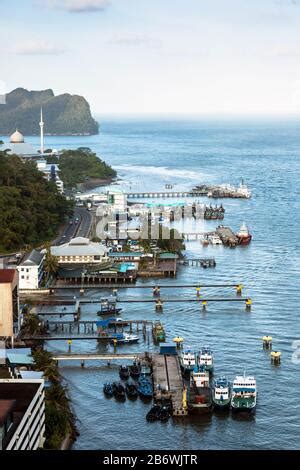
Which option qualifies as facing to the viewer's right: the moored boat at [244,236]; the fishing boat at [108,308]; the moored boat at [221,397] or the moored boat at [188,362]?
the fishing boat

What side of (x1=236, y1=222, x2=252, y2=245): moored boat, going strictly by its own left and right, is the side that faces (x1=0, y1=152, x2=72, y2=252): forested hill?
right

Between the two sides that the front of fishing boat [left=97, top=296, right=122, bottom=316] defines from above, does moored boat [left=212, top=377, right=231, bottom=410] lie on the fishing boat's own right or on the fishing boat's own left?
on the fishing boat's own right

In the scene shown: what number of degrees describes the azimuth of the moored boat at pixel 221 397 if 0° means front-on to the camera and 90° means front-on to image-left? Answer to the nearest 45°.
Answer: approximately 0°

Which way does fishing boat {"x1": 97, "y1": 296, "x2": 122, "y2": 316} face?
to the viewer's right
